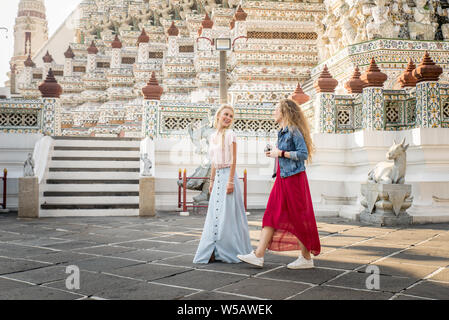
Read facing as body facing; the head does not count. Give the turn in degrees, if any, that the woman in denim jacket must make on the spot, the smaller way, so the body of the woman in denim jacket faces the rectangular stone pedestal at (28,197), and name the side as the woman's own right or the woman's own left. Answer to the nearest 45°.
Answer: approximately 45° to the woman's own right

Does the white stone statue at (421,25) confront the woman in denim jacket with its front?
yes

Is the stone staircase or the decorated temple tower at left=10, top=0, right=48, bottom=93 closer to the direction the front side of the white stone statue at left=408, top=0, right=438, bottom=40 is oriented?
the stone staircase

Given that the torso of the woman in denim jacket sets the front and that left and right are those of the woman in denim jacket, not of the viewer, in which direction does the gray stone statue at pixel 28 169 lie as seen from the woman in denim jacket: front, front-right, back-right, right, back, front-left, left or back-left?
front-right

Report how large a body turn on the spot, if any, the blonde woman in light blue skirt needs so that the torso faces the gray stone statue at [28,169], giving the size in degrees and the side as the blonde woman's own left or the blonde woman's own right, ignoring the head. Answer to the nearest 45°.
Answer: approximately 90° to the blonde woman's own right

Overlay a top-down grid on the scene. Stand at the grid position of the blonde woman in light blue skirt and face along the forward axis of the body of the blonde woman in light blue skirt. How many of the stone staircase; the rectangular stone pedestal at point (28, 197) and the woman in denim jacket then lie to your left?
1

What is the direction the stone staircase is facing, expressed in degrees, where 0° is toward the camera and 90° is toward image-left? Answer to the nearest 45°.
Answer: approximately 0°

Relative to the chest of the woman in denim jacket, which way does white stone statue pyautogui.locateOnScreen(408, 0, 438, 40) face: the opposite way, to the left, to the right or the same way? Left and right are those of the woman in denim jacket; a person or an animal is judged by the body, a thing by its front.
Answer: to the left
